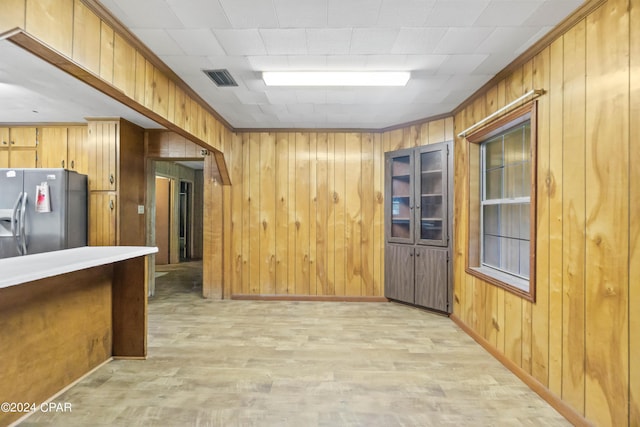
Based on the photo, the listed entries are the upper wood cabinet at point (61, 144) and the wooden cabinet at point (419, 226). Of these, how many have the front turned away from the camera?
0

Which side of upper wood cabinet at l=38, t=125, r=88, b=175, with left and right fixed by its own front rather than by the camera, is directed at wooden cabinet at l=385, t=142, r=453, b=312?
left

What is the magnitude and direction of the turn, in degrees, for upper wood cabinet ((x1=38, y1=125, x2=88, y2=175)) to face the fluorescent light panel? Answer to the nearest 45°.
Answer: approximately 90° to its left

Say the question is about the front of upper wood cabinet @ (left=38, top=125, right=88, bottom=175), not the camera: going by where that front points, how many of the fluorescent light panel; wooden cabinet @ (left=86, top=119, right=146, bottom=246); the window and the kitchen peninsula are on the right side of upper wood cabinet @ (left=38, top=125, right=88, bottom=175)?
0

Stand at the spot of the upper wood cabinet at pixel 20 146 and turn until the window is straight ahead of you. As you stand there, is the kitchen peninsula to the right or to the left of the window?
right

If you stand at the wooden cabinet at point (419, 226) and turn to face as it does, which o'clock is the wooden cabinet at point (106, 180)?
the wooden cabinet at point (106, 180) is roughly at 1 o'clock from the wooden cabinet at point (419, 226).

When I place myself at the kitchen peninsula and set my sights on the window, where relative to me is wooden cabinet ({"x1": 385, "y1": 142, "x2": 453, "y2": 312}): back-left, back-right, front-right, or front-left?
front-left

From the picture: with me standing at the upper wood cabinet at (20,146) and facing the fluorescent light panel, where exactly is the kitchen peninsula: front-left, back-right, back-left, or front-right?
front-right

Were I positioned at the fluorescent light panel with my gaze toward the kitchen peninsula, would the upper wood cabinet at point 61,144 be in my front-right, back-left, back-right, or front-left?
front-right

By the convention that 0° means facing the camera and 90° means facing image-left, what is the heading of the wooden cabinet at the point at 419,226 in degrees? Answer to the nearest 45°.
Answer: approximately 45°

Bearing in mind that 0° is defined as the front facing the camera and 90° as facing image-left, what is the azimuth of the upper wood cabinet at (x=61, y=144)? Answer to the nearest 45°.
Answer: approximately 45°

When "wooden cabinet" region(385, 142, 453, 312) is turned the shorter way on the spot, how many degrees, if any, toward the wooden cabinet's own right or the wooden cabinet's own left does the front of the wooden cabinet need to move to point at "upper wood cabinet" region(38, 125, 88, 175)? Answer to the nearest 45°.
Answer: approximately 45° to the wooden cabinet's own right
